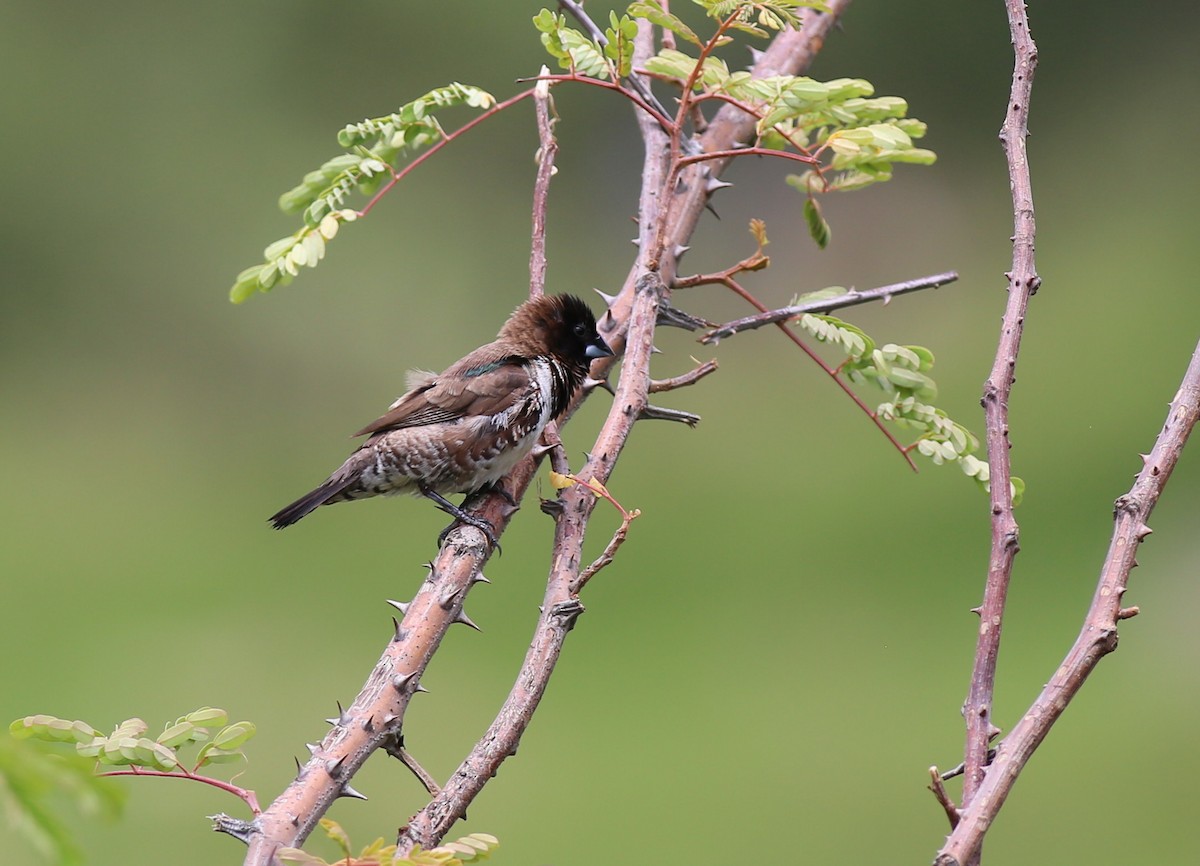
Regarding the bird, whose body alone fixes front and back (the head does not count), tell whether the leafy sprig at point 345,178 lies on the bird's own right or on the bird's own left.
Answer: on the bird's own right

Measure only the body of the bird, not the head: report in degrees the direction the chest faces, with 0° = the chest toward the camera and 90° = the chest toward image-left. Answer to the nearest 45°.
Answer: approximately 270°

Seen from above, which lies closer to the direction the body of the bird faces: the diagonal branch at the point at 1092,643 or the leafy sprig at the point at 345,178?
the diagonal branch
